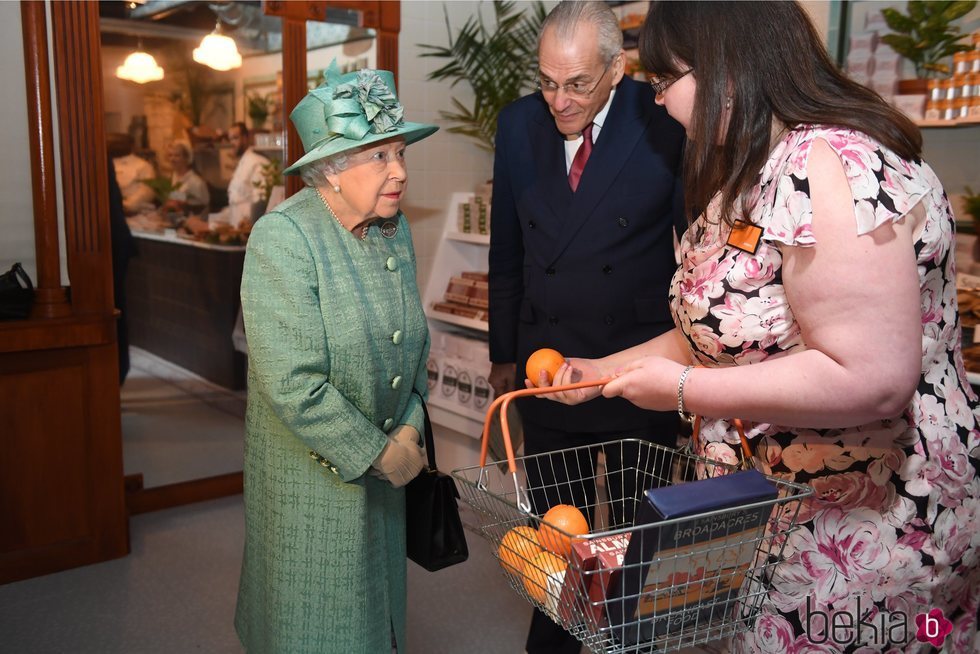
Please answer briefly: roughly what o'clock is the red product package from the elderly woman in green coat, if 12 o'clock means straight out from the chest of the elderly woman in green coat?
The red product package is roughly at 1 o'clock from the elderly woman in green coat.

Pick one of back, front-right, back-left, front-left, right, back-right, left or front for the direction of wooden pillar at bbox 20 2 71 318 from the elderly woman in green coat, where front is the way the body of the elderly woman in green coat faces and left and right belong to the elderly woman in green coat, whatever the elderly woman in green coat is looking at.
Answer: back

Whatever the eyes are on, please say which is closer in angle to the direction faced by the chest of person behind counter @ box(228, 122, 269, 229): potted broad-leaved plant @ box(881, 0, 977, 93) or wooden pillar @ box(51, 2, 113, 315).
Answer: the wooden pillar

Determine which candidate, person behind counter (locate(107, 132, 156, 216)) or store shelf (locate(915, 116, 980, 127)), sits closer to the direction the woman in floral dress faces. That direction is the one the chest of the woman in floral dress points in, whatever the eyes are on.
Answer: the person behind counter

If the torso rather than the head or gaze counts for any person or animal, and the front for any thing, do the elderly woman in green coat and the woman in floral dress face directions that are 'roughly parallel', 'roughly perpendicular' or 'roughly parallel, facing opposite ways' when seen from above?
roughly parallel, facing opposite ways

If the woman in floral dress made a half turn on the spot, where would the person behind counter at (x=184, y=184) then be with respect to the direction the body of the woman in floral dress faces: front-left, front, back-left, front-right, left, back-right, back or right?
back-left

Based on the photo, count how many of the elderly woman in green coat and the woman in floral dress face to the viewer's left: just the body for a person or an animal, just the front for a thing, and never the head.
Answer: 1

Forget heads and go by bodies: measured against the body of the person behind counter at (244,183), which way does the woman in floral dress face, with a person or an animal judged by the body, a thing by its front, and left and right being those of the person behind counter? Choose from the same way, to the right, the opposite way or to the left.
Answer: to the right

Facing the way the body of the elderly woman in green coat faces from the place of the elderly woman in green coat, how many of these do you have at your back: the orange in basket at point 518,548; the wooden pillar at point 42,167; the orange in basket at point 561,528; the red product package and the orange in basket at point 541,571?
1

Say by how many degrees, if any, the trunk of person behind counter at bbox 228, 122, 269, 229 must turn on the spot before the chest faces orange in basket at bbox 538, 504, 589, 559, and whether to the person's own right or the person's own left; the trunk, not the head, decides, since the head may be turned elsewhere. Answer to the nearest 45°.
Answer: approximately 45° to the person's own left

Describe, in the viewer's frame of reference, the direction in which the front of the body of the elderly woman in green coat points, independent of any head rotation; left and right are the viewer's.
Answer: facing the viewer and to the right of the viewer

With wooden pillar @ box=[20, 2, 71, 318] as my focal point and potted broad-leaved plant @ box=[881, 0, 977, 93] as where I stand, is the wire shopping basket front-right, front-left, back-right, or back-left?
front-left

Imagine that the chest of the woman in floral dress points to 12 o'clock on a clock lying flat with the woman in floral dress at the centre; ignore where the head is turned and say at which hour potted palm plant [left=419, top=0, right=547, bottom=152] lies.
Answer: The potted palm plant is roughly at 2 o'clock from the woman in floral dress.

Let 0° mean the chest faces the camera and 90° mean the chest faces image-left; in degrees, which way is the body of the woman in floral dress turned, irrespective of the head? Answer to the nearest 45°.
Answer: approximately 90°

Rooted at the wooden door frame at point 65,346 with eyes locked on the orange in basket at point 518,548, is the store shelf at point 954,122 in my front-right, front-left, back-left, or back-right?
front-left

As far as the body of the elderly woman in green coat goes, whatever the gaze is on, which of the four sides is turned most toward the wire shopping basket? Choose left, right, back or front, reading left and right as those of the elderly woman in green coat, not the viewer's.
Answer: front

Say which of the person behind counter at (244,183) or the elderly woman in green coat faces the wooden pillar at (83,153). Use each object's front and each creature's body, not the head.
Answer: the person behind counter

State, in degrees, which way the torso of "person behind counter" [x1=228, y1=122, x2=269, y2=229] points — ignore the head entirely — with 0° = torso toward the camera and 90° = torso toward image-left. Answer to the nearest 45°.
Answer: approximately 45°
